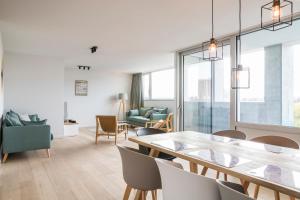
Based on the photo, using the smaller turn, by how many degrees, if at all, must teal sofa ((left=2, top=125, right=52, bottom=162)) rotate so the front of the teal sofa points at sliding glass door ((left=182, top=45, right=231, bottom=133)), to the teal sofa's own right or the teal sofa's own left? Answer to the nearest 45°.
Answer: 0° — it already faces it

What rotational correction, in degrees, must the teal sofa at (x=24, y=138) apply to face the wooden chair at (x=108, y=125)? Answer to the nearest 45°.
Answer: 0° — it already faces it

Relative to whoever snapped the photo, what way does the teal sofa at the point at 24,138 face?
facing to the right of the viewer

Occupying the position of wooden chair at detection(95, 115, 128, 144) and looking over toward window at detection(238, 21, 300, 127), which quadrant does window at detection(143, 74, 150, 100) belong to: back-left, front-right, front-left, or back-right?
back-left

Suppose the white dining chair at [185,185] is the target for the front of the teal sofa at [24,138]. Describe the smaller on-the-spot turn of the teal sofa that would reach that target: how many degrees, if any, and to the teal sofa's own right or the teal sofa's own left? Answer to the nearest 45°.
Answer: approximately 90° to the teal sofa's own right

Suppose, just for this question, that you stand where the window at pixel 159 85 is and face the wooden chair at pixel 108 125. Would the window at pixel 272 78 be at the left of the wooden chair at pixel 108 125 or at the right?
left

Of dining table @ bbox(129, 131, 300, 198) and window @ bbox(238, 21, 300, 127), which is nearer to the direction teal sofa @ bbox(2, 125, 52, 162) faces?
the window
